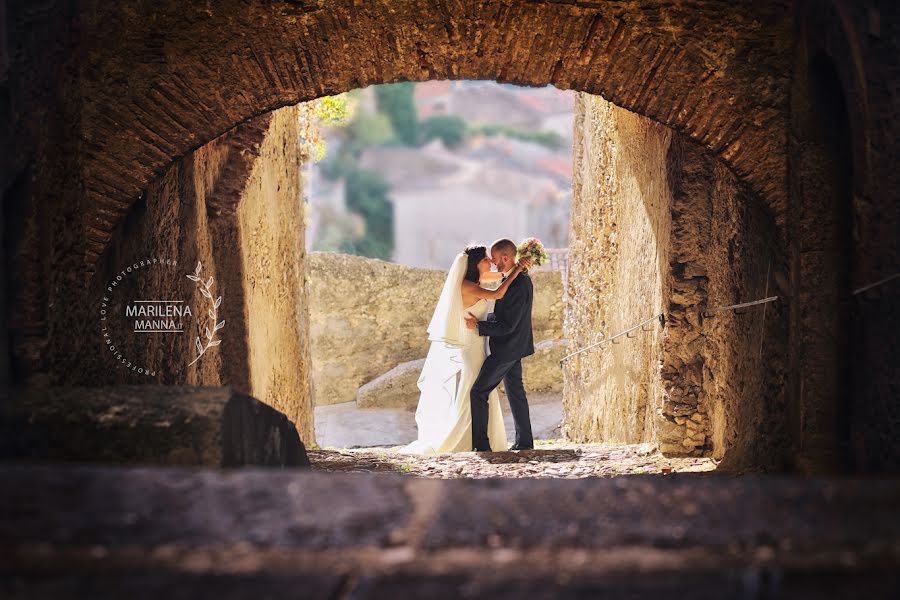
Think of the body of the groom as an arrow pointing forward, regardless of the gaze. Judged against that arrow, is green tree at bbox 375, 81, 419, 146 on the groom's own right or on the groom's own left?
on the groom's own right

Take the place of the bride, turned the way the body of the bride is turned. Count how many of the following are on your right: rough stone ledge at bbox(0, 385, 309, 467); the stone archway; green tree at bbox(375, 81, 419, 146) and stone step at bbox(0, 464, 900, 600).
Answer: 3

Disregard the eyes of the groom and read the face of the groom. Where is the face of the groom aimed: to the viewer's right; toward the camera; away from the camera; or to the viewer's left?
to the viewer's left

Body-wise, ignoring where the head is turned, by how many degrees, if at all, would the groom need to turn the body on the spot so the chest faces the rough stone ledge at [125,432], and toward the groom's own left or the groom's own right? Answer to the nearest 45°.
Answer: approximately 90° to the groom's own left

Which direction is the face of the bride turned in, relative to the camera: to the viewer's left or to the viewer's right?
to the viewer's right

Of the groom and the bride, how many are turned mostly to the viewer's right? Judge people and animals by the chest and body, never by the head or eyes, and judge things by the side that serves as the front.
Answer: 1

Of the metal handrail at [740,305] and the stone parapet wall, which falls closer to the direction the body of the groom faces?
the stone parapet wall

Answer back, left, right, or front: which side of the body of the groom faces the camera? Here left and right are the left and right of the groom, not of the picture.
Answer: left

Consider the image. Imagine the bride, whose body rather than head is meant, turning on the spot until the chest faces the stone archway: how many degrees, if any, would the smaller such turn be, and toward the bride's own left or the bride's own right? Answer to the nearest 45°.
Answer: approximately 90° to the bride's own right

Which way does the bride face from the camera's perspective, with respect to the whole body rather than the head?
to the viewer's right
